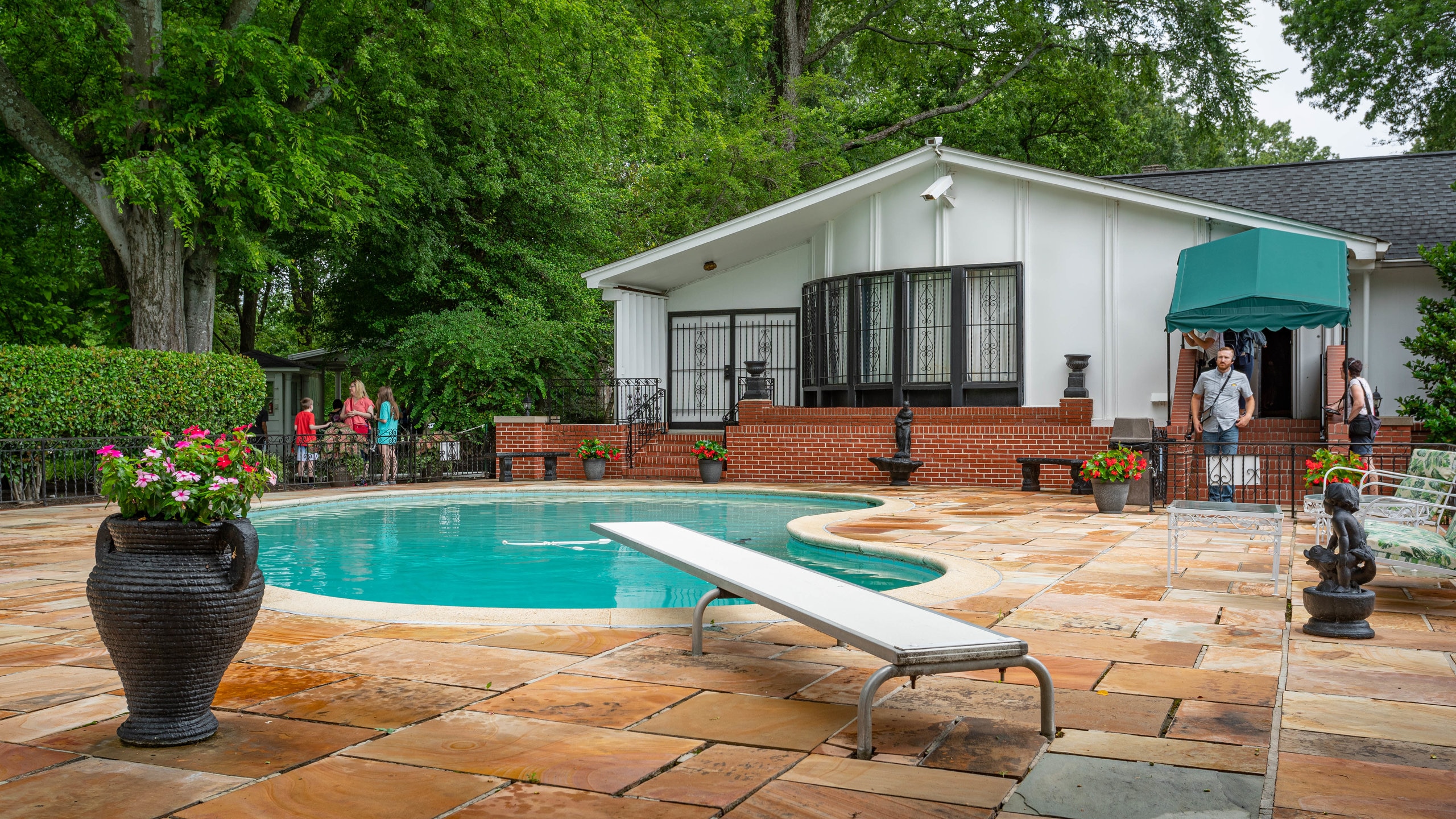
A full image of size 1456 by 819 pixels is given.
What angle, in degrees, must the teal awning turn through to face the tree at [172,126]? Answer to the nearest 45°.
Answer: approximately 90° to its right

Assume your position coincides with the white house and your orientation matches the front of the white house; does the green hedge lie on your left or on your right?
on your right

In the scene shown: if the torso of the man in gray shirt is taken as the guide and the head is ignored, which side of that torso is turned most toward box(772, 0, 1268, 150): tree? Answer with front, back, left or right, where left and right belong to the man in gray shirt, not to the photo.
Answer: back

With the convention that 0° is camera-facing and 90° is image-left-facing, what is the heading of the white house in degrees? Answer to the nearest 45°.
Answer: approximately 0°

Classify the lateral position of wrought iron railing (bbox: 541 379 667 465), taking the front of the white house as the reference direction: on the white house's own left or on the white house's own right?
on the white house's own right

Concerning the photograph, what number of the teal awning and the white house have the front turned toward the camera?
2

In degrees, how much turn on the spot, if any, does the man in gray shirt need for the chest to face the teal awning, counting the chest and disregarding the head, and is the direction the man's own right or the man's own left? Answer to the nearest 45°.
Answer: approximately 180°

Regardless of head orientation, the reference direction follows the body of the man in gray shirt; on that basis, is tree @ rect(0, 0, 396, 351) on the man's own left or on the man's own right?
on the man's own right

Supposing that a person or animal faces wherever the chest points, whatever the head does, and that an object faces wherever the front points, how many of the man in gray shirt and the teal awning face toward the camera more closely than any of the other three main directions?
2

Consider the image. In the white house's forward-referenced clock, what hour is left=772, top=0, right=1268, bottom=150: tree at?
The tree is roughly at 6 o'clock from the white house.

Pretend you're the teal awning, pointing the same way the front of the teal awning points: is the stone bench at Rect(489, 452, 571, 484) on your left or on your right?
on your right
